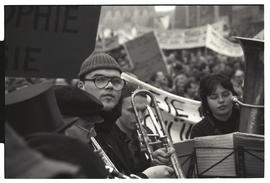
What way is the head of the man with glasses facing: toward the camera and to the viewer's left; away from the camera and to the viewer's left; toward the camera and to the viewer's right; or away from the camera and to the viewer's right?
toward the camera and to the viewer's right

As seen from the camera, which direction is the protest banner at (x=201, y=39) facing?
toward the camera

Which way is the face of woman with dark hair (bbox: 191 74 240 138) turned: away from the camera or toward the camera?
toward the camera

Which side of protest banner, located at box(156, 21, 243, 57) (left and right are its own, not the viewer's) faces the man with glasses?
front

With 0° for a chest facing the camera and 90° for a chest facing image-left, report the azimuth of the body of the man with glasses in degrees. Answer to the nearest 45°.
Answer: approximately 315°

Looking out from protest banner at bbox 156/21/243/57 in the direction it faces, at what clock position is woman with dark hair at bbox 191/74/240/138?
The woman with dark hair is roughly at 12 o'clock from the protest banner.
